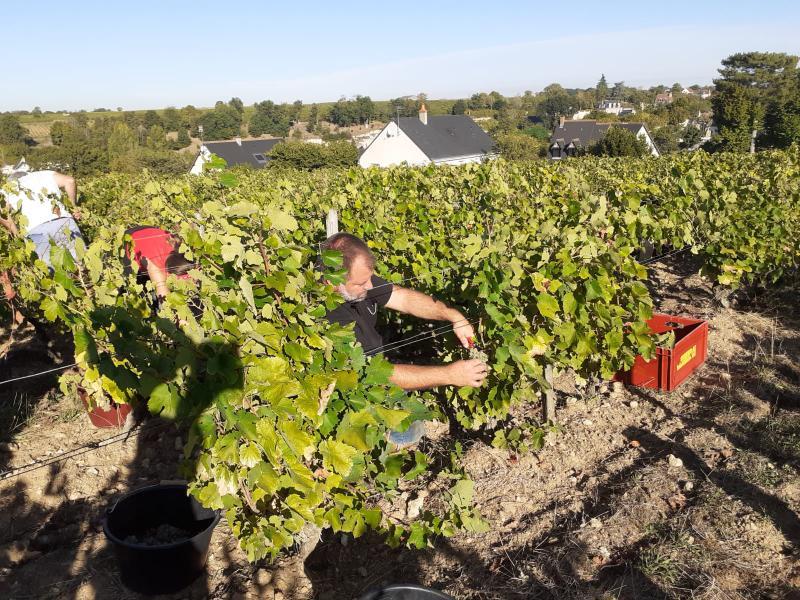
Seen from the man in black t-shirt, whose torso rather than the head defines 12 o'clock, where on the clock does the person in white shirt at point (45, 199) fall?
The person in white shirt is roughly at 6 o'clock from the man in black t-shirt.

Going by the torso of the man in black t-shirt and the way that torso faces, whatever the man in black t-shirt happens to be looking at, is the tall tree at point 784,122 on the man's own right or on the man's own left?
on the man's own left

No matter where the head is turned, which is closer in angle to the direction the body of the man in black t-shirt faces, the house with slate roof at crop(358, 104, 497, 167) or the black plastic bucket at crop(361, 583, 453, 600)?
the black plastic bucket

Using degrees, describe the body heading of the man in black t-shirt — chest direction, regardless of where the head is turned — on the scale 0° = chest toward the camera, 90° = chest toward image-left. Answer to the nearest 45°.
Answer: approximately 315°

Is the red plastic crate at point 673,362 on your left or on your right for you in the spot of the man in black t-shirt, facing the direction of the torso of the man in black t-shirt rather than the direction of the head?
on your left

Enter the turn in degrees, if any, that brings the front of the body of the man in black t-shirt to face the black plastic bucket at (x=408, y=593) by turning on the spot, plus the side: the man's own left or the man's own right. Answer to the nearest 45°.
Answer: approximately 45° to the man's own right

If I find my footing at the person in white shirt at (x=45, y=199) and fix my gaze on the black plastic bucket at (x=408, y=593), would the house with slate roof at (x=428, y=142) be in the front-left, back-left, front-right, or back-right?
back-left

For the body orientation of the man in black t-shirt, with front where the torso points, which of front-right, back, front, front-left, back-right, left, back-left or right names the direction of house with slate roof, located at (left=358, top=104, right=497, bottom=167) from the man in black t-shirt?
back-left

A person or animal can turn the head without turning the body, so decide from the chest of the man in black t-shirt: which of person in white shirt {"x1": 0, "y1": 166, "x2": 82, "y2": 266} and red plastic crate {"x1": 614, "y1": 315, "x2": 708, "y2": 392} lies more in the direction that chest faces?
the red plastic crate
